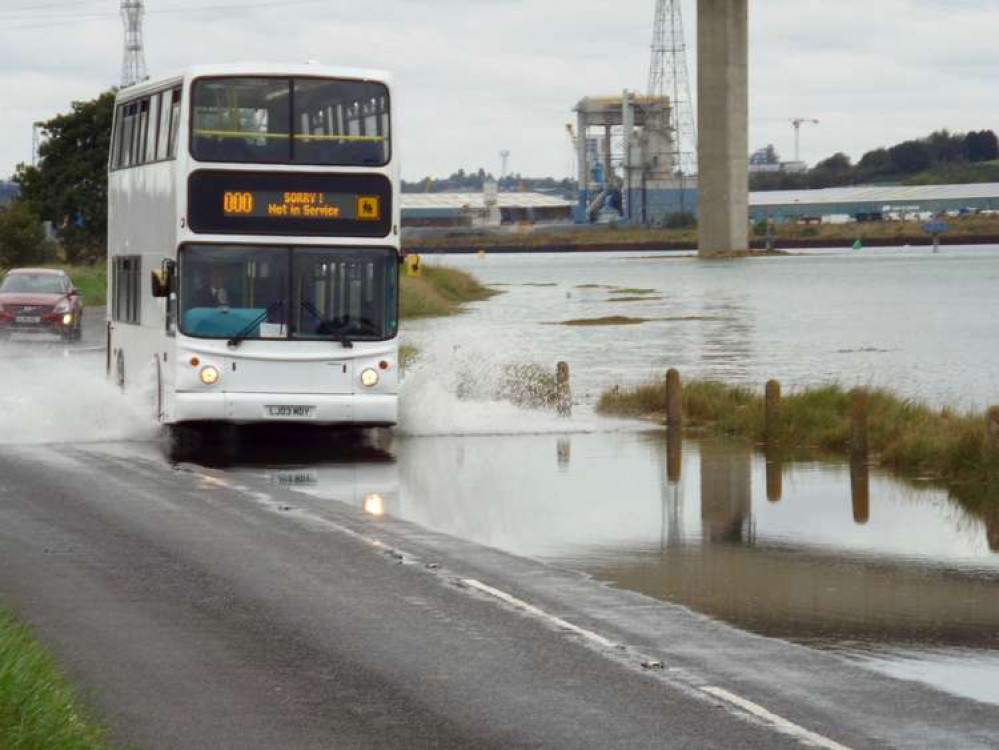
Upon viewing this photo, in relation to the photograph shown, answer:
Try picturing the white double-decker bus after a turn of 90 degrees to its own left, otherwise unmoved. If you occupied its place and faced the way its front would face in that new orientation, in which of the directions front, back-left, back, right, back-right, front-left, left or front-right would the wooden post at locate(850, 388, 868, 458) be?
front

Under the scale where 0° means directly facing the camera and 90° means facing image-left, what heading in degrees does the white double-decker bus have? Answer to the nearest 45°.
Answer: approximately 0°

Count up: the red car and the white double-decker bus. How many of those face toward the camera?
2

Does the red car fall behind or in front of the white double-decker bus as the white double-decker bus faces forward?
behind

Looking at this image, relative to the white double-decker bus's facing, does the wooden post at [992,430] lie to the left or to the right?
on its left

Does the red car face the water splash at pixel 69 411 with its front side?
yes
